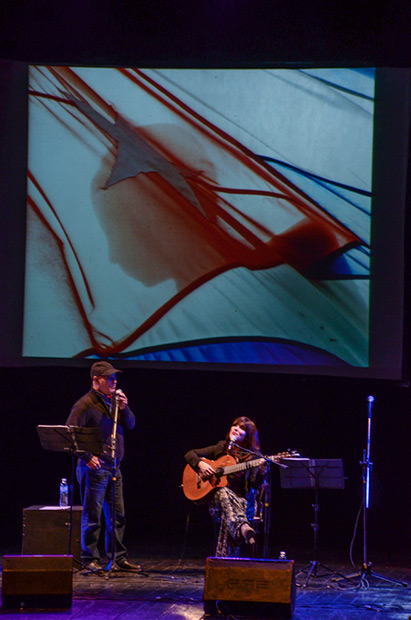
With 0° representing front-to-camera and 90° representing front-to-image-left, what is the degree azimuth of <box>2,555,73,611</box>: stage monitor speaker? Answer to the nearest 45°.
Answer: approximately 180°

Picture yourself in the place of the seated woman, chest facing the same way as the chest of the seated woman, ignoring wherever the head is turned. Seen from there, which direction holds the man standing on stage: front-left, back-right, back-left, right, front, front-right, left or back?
right

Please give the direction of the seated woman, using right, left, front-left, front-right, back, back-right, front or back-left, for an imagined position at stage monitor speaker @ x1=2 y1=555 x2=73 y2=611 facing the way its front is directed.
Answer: front-right

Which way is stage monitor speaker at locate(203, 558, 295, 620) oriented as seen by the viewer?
away from the camera

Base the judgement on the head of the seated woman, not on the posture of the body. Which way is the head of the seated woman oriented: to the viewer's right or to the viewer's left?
to the viewer's left

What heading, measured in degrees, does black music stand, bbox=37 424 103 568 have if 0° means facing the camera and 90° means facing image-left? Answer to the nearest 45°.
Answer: approximately 180°

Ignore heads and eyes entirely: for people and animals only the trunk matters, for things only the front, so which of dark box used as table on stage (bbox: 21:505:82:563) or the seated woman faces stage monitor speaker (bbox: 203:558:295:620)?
the seated woman

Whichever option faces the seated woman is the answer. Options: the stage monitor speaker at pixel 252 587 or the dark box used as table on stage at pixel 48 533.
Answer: the stage monitor speaker at pixel 252 587

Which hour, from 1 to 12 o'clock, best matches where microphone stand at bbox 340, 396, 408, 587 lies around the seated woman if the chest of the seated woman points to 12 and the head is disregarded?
The microphone stand is roughly at 9 o'clock from the seated woman.

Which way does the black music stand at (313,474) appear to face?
away from the camera
